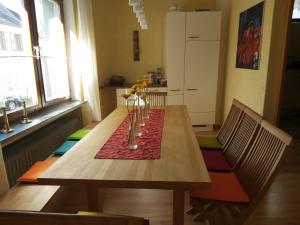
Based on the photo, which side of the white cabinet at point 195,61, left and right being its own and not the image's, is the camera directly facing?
front

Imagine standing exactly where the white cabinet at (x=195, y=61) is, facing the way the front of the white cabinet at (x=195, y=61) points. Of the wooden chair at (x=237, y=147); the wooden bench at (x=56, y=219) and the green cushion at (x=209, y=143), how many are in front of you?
3

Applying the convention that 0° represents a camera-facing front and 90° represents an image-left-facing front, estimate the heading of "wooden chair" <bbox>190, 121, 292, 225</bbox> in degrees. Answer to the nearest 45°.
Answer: approximately 90°

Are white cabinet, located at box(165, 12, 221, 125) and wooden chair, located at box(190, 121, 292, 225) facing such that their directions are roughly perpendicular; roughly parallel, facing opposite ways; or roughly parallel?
roughly perpendicular

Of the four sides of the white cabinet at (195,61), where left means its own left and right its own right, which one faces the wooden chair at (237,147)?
front

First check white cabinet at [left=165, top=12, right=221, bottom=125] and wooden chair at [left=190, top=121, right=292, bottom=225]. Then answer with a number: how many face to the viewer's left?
1

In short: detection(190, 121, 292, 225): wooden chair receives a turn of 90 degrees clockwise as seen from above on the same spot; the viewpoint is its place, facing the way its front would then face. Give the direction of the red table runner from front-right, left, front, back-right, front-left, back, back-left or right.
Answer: left

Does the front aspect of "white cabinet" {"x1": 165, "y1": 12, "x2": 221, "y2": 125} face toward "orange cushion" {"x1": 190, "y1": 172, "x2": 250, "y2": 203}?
yes

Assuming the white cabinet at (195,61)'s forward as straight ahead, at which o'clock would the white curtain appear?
The white curtain is roughly at 2 o'clock from the white cabinet.

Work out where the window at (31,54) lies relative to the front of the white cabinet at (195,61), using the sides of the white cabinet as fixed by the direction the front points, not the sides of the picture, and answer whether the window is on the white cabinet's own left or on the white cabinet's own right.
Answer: on the white cabinet's own right

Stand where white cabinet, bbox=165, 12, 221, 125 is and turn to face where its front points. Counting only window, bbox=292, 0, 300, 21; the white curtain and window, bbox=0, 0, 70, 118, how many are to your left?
1

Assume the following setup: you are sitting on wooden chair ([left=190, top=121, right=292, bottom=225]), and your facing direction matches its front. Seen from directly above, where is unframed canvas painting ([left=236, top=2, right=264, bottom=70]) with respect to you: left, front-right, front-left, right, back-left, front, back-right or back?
right

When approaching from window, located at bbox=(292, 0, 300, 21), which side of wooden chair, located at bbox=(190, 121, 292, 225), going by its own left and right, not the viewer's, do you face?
right

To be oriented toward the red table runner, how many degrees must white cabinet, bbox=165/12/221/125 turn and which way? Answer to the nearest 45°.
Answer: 0° — it already faces it
